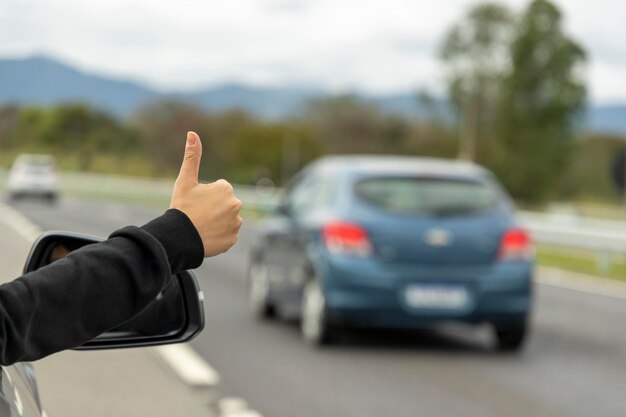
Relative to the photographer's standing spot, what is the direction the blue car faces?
facing away from the viewer and to the left of the viewer
